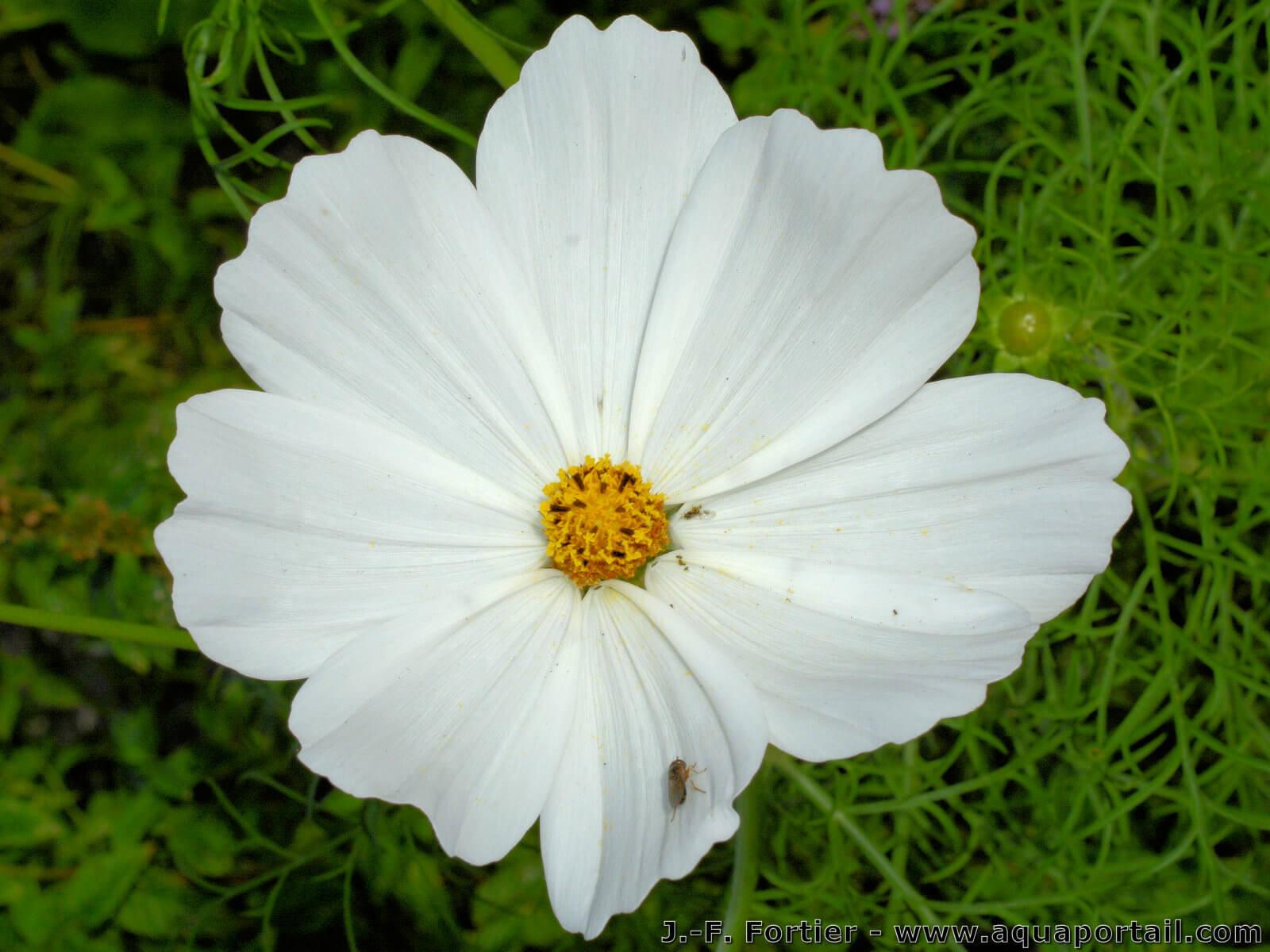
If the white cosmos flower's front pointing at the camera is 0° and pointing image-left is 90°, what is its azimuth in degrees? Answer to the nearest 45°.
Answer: approximately 0°
